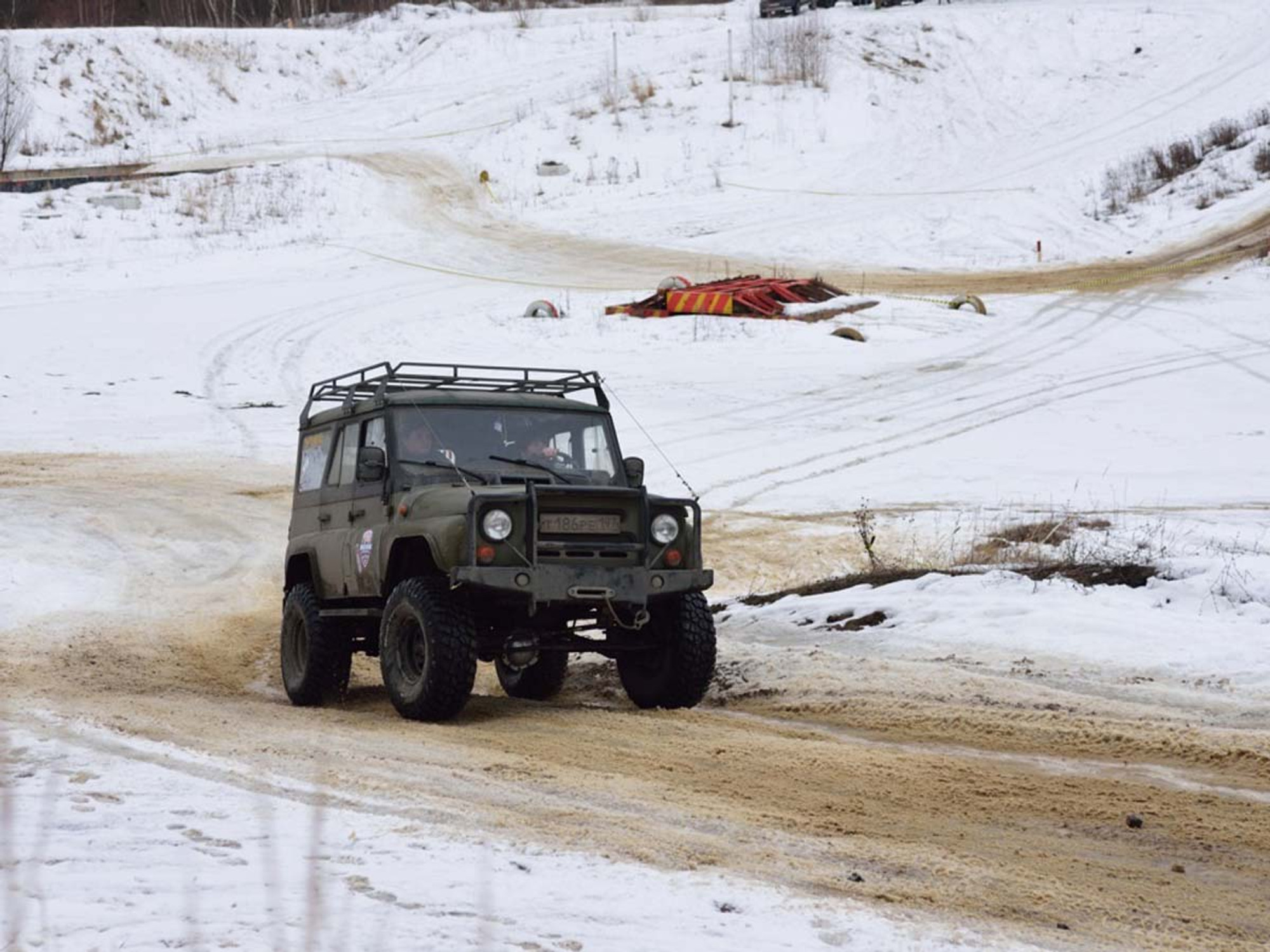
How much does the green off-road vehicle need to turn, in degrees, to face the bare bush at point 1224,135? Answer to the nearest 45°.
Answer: approximately 90° to its left

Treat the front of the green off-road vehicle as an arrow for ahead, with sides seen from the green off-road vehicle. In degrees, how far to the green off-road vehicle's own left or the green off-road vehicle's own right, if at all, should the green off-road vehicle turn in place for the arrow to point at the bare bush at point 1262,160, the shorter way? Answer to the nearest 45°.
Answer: approximately 90° to the green off-road vehicle's own left

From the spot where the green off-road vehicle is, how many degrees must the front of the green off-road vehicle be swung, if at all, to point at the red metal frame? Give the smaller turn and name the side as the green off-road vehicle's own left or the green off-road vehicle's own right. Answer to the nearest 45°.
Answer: approximately 135° to the green off-road vehicle's own left

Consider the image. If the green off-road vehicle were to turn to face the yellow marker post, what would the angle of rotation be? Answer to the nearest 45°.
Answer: approximately 135° to its left

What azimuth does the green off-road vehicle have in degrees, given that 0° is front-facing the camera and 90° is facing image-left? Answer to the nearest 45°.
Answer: approximately 315°

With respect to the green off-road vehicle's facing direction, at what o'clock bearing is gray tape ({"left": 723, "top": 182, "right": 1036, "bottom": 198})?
The gray tape is roughly at 8 o'clock from the green off-road vehicle.
